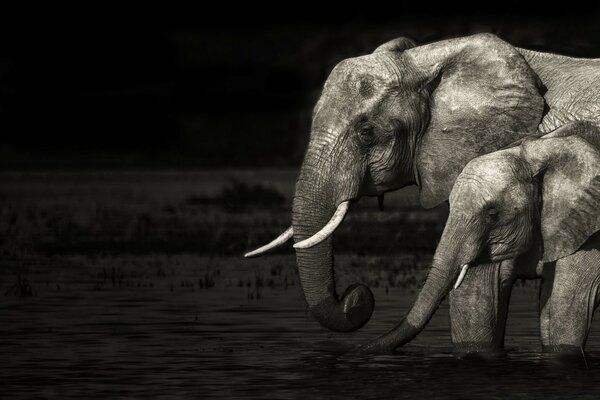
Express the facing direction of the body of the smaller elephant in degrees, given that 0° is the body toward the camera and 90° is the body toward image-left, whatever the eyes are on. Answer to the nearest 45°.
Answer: approximately 90°
